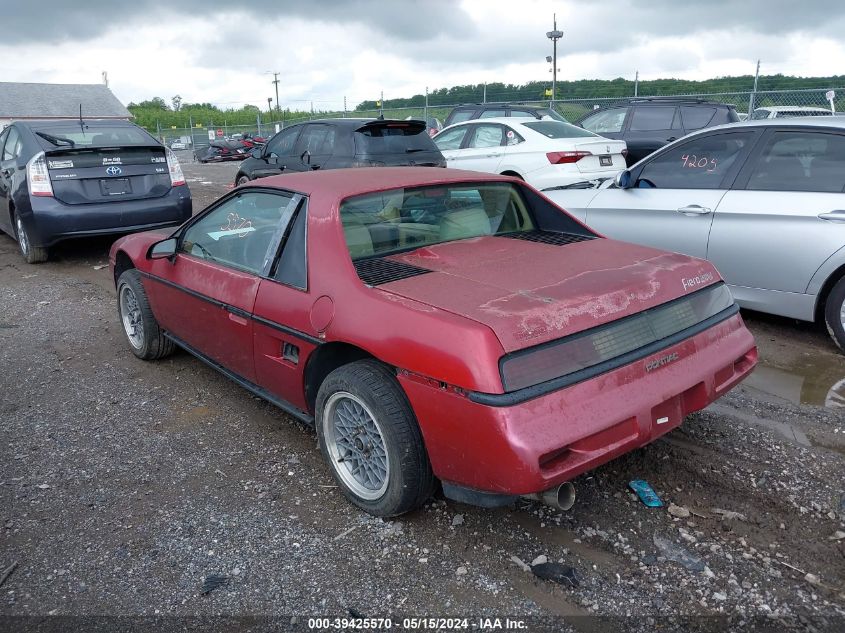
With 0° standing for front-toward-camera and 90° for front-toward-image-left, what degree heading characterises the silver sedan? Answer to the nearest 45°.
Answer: approximately 90°

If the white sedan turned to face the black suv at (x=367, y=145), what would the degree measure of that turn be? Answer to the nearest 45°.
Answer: approximately 90° to its left

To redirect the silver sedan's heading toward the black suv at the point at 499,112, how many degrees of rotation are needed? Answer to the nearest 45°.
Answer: approximately 45° to its right

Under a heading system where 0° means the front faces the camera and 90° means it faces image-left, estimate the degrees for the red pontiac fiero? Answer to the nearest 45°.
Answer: approximately 135°

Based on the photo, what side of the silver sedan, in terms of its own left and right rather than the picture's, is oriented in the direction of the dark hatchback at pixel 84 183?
front

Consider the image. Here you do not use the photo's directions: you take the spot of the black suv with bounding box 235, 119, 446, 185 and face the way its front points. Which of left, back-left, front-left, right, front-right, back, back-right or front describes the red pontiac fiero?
back-left

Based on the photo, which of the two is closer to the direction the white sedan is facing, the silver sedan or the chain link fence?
the chain link fence
